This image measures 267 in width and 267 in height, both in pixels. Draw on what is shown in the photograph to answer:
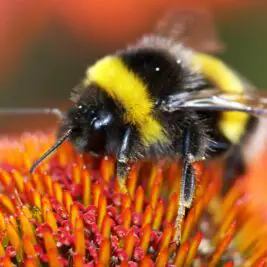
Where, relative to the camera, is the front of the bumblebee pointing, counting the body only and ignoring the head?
to the viewer's left
